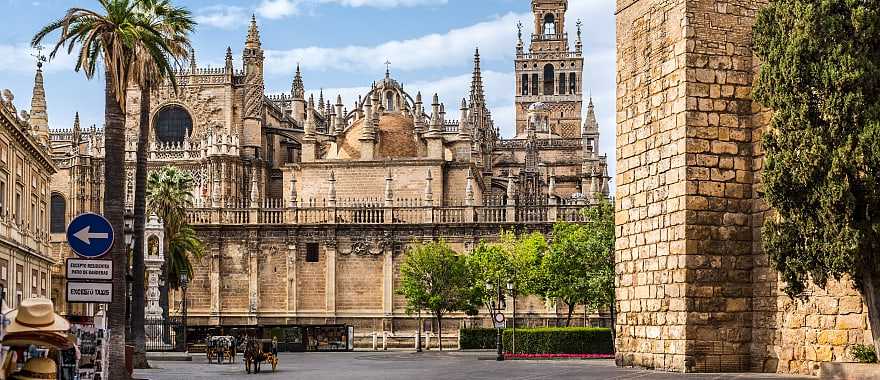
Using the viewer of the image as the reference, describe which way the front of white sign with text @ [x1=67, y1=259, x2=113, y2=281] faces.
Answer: facing the viewer

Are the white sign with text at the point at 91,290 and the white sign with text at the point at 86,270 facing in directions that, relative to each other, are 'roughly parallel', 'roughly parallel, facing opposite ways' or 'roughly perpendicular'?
roughly parallel

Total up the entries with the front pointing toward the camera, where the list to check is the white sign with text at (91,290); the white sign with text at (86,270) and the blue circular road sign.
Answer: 3

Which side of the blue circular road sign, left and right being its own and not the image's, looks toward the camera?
front

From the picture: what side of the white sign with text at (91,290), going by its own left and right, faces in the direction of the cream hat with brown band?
front

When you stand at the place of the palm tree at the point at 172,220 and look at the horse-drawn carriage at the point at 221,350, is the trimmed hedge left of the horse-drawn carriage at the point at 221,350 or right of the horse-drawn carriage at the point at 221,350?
left

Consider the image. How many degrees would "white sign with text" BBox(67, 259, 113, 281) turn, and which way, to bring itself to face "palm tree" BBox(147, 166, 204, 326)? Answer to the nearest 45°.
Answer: approximately 180°

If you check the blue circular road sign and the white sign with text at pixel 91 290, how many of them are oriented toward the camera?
2

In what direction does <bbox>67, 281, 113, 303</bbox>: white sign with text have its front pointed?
toward the camera

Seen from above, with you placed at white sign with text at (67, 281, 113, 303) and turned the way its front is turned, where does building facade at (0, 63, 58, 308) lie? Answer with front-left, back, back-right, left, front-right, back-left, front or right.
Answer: back

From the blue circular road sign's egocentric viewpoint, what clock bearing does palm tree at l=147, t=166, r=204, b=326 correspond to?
The palm tree is roughly at 6 o'clock from the blue circular road sign.

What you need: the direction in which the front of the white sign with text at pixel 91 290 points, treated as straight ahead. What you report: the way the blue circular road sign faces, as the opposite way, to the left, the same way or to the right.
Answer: the same way

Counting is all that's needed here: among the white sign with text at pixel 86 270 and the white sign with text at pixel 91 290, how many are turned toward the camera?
2

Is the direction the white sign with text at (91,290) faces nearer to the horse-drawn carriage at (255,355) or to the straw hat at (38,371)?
the straw hat
